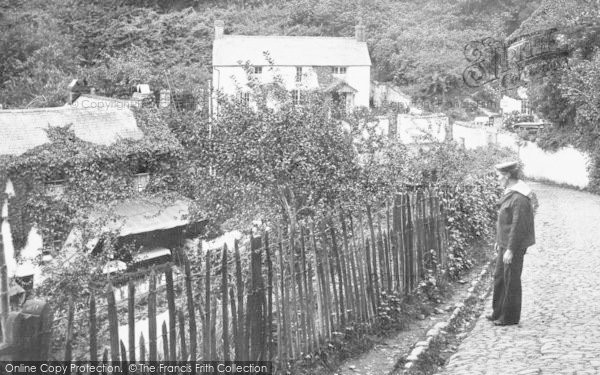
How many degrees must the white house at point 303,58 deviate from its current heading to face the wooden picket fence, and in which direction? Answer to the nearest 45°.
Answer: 0° — it already faces it

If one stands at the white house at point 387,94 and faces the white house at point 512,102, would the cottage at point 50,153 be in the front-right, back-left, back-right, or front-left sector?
back-right

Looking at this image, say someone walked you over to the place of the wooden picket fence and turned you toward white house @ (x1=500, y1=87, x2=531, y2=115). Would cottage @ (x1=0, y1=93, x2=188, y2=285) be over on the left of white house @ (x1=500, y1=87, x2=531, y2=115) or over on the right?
left

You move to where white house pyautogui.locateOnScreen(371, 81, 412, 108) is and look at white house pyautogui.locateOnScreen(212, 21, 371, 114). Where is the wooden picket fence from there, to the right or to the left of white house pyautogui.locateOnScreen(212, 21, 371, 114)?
left

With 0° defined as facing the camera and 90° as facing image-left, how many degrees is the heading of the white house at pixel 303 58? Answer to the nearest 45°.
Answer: approximately 0°

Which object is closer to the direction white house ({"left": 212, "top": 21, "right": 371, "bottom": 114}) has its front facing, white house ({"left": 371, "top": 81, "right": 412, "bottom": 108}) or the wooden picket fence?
the wooden picket fence

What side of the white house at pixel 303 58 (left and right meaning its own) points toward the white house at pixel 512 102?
left

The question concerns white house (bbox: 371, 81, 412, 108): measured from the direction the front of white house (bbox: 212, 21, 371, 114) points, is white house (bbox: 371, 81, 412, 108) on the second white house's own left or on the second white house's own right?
on the second white house's own left

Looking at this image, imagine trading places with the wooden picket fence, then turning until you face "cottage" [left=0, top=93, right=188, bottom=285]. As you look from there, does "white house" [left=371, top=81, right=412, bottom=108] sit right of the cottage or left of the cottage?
right

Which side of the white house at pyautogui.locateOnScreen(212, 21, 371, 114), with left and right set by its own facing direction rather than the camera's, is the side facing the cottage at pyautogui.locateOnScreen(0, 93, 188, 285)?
front
